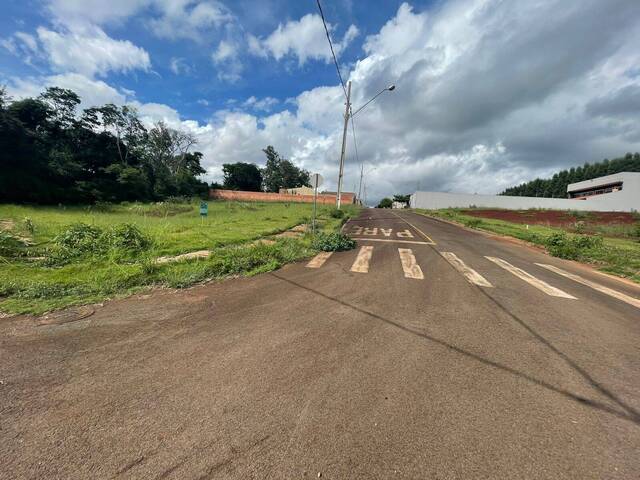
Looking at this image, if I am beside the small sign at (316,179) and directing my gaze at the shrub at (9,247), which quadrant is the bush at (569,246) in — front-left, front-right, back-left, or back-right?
back-left

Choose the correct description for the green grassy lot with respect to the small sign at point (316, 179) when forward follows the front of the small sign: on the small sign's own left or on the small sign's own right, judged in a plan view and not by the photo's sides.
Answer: on the small sign's own left
